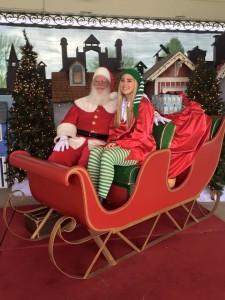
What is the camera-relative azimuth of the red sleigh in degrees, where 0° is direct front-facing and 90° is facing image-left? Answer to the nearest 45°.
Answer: approximately 45°

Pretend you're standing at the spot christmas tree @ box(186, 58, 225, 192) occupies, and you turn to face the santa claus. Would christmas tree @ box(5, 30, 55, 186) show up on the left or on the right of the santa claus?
right

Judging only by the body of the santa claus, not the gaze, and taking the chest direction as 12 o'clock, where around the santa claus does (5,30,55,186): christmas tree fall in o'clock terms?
The christmas tree is roughly at 5 o'clock from the santa claus.

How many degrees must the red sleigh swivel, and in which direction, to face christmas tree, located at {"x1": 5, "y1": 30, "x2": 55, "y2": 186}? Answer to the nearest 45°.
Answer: approximately 90° to its right

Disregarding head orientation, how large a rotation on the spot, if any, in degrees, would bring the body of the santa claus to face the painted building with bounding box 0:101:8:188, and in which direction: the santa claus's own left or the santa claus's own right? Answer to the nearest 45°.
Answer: approximately 135° to the santa claus's own right

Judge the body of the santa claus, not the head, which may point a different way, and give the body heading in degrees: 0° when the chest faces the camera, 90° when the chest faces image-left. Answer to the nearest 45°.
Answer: approximately 0°

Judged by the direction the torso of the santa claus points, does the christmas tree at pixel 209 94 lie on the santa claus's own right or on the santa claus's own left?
on the santa claus's own left
